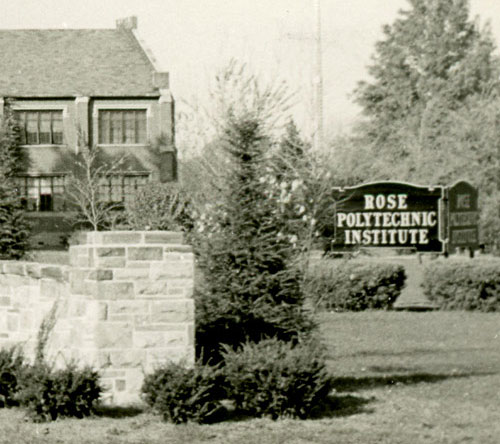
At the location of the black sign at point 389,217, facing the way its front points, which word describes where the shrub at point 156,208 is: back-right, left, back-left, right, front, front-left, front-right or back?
back-right

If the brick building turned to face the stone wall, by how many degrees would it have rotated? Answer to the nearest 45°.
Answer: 0° — it already faces it

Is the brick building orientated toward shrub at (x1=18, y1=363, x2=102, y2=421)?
yes

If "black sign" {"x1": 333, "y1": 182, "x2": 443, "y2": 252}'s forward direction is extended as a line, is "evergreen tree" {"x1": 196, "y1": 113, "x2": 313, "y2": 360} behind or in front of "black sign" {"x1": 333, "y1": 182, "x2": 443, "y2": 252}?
in front

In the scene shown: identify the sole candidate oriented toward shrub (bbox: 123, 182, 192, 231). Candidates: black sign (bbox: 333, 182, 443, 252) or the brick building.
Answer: the brick building

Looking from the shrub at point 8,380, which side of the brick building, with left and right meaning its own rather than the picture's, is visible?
front

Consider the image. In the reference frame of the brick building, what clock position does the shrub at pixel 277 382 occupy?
The shrub is roughly at 12 o'clock from the brick building.

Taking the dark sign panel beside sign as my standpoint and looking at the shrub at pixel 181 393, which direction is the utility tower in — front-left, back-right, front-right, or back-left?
back-right

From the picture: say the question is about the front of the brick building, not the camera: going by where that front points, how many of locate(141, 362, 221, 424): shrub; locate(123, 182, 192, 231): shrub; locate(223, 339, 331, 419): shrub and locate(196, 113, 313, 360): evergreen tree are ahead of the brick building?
4

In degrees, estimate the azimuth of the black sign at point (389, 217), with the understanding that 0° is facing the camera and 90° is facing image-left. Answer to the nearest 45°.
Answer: approximately 0°

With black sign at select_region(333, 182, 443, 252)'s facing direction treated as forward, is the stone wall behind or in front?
in front

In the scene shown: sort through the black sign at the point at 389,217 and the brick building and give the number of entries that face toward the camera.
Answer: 2

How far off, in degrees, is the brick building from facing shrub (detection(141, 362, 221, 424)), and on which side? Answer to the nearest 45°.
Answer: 0° — it already faces it
